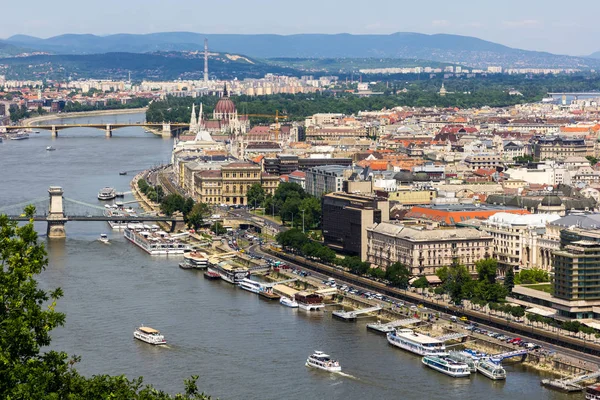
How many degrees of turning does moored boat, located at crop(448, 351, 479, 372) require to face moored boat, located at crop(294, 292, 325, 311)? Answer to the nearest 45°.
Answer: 0° — it already faces it

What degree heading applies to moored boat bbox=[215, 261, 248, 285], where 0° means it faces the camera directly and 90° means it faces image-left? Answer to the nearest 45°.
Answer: approximately 135°

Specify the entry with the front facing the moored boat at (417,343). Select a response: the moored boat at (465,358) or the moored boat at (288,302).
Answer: the moored boat at (465,358)

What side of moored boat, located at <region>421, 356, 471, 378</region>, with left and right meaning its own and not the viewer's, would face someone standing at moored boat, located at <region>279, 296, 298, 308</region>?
front

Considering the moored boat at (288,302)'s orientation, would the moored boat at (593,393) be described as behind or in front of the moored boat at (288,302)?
behind

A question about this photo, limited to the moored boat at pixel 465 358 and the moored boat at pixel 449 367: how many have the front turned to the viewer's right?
0

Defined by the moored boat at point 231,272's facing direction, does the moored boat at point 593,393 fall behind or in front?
behind

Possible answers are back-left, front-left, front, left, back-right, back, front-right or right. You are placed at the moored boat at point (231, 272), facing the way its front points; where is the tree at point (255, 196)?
front-right

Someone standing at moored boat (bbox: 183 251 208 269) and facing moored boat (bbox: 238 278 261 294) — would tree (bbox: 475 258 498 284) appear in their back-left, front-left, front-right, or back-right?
front-left

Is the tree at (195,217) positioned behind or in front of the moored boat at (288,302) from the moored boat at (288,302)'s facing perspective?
in front

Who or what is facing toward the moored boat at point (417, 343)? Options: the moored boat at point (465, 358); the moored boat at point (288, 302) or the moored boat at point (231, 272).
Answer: the moored boat at point (465, 358)

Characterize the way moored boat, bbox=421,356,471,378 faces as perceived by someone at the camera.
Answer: facing away from the viewer and to the left of the viewer

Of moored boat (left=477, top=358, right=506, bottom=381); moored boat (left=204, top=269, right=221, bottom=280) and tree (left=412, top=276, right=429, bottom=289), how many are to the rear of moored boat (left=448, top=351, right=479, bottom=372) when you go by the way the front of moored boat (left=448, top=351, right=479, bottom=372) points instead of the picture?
1

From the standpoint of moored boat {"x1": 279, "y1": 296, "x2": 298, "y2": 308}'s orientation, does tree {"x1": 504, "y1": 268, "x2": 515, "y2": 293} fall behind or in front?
behind

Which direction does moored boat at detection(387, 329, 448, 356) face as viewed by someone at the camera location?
facing away from the viewer and to the left of the viewer

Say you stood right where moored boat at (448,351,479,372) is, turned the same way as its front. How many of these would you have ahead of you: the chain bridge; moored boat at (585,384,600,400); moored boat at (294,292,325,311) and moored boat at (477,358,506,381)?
2
